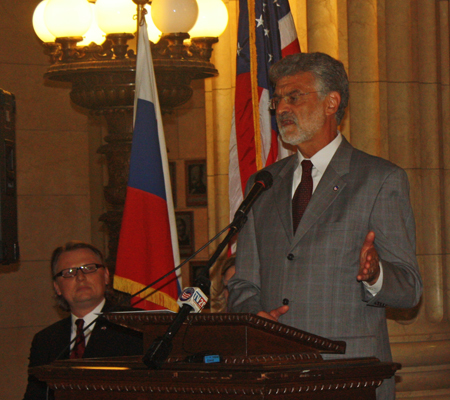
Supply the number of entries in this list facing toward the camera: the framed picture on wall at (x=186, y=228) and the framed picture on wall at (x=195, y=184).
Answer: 2

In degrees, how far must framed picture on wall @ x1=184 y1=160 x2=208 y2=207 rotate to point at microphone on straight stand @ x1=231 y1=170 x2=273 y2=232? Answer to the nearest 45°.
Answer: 0° — it already faces it

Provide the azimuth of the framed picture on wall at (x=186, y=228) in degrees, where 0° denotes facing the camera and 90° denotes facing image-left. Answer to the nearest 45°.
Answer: approximately 0°

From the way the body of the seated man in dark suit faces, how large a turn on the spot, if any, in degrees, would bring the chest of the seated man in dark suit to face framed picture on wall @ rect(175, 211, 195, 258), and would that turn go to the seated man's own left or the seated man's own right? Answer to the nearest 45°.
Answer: approximately 180°

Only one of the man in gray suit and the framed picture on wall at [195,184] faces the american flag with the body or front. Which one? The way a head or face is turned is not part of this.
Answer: the framed picture on wall

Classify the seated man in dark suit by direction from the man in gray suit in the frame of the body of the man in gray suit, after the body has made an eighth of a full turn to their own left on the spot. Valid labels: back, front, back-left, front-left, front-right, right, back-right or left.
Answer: back-right

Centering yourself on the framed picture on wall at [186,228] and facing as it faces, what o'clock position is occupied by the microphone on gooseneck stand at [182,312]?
The microphone on gooseneck stand is roughly at 12 o'clock from the framed picture on wall.

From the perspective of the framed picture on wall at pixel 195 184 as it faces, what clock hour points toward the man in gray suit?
The man in gray suit is roughly at 12 o'clock from the framed picture on wall.
